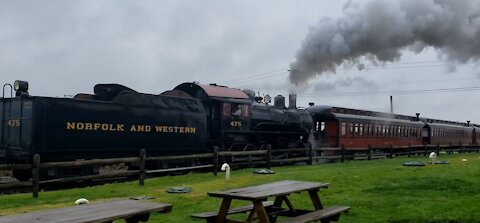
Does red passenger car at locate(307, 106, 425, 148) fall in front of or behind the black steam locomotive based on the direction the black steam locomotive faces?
in front

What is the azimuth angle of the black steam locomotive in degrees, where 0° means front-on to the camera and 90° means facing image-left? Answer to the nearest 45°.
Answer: approximately 225°

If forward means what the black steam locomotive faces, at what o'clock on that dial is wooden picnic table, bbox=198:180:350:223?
The wooden picnic table is roughly at 4 o'clock from the black steam locomotive.

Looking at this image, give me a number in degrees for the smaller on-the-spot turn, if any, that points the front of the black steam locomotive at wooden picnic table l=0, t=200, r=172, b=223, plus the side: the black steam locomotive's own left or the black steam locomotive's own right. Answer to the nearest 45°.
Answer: approximately 135° to the black steam locomotive's own right

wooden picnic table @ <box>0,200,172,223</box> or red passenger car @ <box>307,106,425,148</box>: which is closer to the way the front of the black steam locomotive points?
the red passenger car
